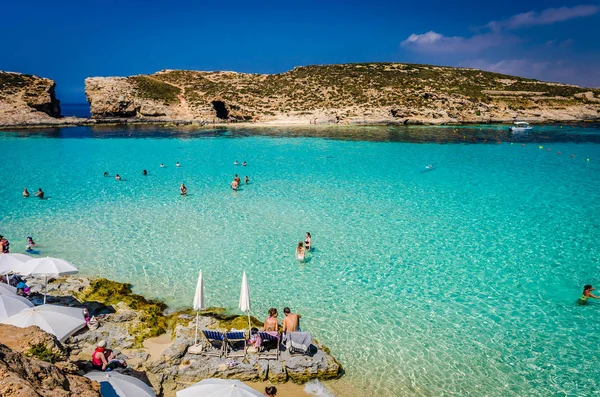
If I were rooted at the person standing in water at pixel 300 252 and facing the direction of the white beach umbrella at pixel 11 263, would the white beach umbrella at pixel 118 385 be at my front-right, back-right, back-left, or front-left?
front-left

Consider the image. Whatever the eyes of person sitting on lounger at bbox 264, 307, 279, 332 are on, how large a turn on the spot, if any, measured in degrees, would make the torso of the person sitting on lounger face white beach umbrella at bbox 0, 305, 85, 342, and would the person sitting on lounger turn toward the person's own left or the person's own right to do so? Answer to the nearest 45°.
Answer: approximately 90° to the person's own left

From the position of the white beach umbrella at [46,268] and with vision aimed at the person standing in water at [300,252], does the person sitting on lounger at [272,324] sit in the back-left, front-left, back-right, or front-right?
front-right

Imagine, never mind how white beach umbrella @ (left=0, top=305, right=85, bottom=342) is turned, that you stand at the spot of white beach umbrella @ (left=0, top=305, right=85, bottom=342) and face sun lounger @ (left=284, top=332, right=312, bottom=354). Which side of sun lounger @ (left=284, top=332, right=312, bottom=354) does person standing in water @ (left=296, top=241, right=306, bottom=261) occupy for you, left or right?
left

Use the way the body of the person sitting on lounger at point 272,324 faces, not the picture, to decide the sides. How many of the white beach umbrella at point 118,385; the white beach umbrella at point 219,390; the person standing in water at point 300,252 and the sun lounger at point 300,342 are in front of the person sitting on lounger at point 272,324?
1

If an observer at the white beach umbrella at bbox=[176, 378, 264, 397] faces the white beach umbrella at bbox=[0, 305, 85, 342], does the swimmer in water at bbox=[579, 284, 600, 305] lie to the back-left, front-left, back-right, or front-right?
back-right

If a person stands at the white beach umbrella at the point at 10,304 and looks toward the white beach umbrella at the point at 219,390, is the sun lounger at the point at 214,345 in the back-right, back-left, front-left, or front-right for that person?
front-left

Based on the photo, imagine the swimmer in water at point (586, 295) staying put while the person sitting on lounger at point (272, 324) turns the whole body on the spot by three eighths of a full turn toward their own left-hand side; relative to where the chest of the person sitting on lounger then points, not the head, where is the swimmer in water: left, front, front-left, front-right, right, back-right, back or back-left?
back-left

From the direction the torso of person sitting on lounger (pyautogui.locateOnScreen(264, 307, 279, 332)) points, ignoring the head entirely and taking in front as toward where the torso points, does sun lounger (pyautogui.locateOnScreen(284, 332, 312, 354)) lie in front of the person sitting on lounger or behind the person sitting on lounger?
behind

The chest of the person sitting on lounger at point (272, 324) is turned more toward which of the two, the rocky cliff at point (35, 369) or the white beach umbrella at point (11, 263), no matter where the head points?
the white beach umbrella

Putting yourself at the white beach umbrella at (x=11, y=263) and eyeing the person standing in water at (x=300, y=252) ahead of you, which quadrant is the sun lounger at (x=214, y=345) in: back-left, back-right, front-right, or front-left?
front-right

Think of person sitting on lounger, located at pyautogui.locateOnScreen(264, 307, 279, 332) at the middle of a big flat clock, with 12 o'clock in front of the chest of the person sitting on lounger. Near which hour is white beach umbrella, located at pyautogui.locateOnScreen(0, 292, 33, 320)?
The white beach umbrella is roughly at 9 o'clock from the person sitting on lounger.

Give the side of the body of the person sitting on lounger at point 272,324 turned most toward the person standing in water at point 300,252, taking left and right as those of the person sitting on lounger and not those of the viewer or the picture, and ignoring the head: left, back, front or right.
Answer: front

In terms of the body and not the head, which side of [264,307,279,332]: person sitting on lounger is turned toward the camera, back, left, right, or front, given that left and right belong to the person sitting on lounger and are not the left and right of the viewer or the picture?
back

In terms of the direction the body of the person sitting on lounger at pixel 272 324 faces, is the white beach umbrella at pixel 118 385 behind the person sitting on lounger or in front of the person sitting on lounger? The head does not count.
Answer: behind

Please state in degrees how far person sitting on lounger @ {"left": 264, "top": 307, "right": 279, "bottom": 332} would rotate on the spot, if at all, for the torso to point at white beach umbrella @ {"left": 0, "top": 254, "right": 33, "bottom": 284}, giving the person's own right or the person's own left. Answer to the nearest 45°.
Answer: approximately 90° to the person's own left
